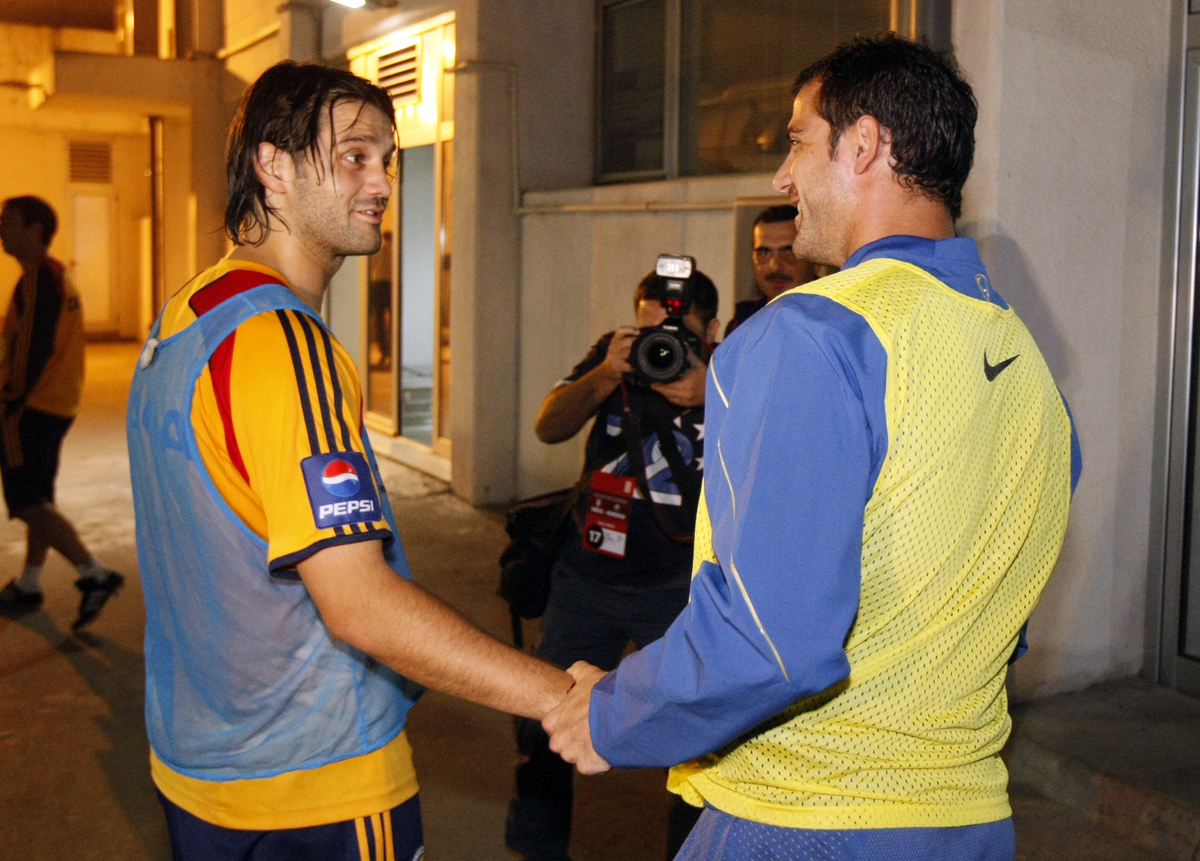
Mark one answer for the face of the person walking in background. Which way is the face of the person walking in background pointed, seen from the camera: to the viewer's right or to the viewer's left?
to the viewer's left

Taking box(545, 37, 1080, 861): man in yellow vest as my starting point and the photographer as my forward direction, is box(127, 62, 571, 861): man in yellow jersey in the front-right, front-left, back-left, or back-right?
front-left

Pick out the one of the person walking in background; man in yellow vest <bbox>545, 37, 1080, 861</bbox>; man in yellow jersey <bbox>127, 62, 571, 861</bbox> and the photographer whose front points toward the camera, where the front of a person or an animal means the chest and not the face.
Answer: the photographer

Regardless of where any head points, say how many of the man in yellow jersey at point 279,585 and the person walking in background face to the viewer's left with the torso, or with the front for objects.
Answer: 1

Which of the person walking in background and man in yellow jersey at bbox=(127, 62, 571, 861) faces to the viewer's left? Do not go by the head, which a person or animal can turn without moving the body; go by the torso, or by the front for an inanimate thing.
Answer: the person walking in background

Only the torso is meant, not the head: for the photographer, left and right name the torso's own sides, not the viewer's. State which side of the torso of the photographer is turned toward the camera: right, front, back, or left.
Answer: front

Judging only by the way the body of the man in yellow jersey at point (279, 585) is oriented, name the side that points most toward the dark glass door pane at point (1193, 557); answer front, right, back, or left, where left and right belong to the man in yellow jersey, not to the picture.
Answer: front

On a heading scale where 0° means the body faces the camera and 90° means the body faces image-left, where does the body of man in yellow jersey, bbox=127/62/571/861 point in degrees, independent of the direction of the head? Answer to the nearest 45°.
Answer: approximately 225°

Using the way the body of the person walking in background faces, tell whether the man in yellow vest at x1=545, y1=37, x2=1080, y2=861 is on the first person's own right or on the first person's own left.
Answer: on the first person's own left

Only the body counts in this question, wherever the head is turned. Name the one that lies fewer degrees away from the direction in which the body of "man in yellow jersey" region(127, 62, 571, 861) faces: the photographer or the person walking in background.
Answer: the photographer

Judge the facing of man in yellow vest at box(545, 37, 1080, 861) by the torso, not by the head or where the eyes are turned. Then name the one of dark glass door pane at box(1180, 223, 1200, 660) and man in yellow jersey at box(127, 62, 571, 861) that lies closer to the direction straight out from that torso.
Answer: the man in yellow jersey

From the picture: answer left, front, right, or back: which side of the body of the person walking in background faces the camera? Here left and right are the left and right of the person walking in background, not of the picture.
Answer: left

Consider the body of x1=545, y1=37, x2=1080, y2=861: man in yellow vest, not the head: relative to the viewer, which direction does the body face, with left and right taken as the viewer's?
facing away from the viewer and to the left of the viewer
